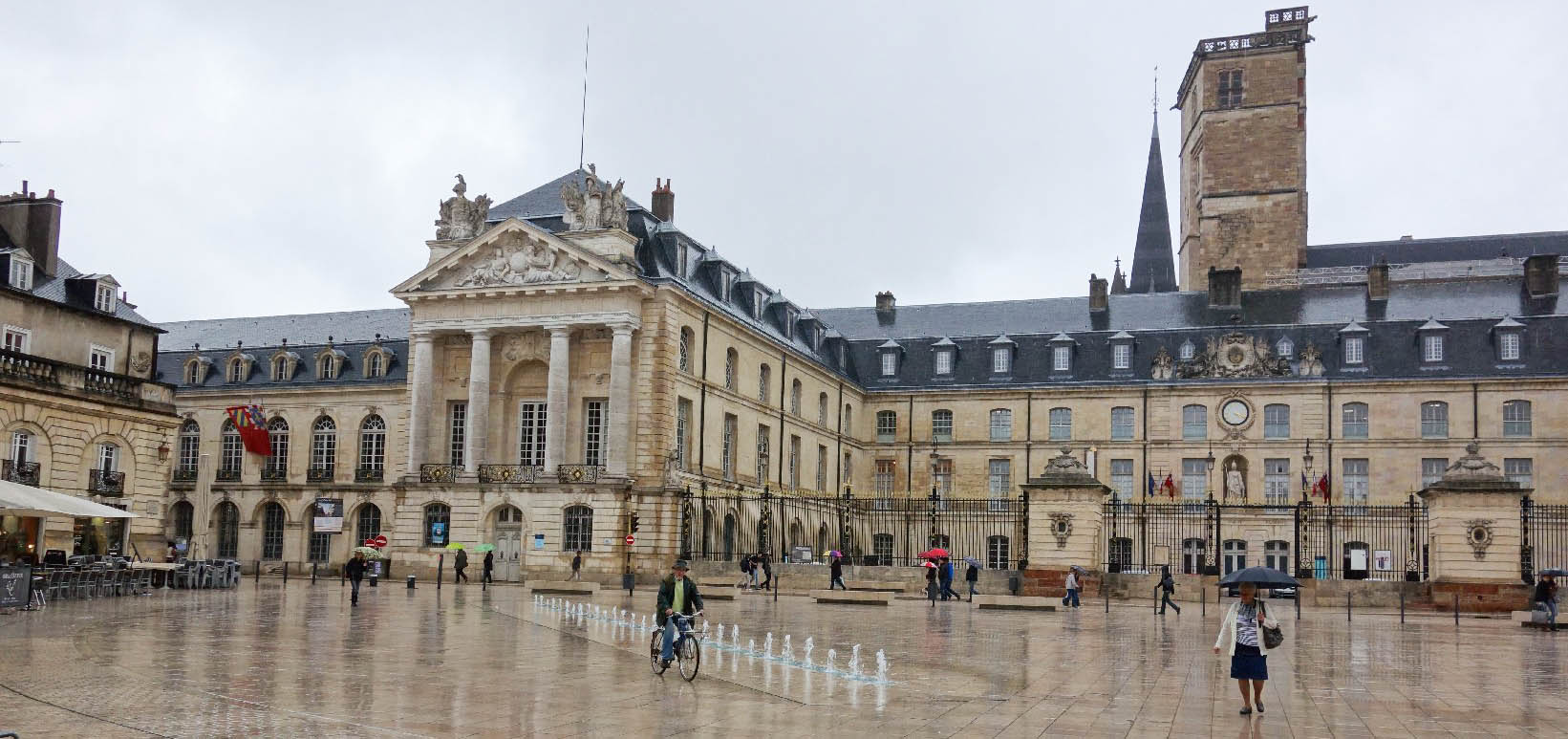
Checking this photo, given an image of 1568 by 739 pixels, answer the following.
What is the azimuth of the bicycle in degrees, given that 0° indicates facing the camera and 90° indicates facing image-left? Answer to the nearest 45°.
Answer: approximately 315°

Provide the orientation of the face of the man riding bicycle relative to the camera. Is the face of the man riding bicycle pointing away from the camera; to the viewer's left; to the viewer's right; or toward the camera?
toward the camera

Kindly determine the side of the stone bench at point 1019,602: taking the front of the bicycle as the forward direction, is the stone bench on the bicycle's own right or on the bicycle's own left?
on the bicycle's own left

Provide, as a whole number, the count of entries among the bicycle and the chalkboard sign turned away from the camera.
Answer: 0

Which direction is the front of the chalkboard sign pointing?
toward the camera

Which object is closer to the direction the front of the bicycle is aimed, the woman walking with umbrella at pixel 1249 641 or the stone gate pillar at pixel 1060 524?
the woman walking with umbrella

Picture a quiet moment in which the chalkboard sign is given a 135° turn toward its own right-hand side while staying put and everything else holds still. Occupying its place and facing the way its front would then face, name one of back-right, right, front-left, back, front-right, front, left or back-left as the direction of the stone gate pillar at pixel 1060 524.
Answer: back-right

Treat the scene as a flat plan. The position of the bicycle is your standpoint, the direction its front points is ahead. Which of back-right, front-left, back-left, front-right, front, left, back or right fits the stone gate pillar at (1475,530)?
left

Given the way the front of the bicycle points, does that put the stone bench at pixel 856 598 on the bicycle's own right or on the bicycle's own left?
on the bicycle's own left

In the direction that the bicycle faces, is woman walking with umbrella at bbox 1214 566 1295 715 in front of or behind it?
in front

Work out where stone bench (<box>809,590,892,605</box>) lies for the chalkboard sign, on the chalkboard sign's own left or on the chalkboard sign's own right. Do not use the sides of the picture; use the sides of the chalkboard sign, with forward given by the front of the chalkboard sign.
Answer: on the chalkboard sign's own left

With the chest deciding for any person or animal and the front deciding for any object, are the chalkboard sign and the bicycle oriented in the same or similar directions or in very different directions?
same or similar directions
